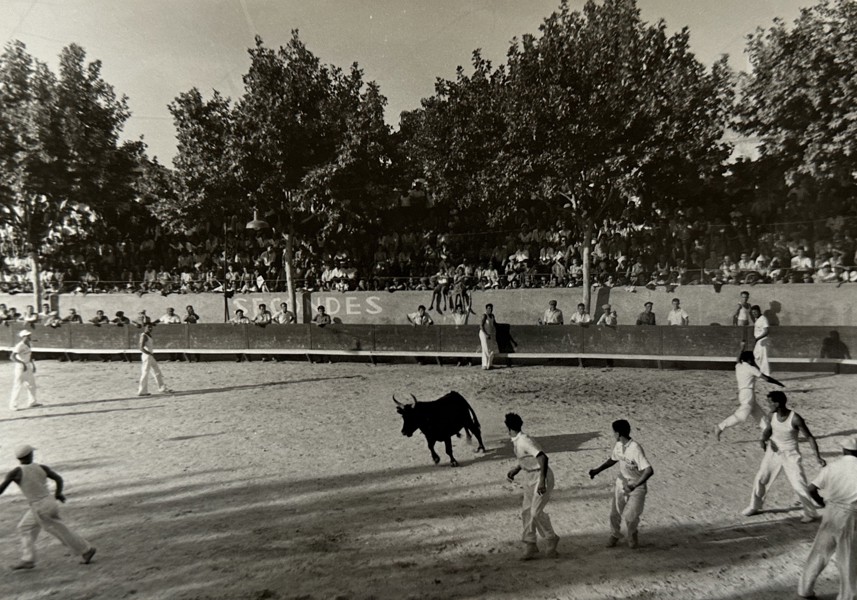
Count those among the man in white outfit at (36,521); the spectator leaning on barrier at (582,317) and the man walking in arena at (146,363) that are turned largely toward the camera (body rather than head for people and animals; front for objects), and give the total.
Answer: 1

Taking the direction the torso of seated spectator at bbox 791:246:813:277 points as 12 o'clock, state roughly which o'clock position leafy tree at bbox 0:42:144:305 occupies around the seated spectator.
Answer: The leafy tree is roughly at 2 o'clock from the seated spectator.

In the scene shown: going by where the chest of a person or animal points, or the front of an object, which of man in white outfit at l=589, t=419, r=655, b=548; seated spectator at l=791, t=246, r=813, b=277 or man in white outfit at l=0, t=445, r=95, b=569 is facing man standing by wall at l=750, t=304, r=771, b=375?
the seated spectator

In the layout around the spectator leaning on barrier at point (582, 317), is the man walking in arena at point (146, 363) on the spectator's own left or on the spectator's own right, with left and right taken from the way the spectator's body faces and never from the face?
on the spectator's own right

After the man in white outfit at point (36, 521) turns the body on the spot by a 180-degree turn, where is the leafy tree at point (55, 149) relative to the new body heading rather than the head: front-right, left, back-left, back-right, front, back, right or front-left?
back-left

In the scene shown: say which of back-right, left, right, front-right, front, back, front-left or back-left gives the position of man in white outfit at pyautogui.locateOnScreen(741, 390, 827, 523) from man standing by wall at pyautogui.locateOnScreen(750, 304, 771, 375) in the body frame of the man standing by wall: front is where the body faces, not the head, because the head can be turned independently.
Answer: front-left

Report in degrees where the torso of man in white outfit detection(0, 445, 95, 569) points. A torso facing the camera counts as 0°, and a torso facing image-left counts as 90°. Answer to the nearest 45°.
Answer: approximately 135°

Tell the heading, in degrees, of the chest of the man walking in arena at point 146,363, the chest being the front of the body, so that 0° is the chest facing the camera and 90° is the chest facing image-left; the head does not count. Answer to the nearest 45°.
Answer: approximately 270°

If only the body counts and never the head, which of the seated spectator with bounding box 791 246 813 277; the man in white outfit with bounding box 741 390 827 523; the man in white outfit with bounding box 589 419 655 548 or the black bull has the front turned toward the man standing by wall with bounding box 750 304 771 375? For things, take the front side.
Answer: the seated spectator

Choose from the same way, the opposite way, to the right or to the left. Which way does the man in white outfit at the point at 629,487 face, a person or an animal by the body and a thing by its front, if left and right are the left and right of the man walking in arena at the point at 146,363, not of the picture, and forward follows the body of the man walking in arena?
the opposite way
